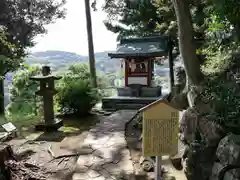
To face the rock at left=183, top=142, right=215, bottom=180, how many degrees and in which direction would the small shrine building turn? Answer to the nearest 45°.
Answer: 0° — it already faces it

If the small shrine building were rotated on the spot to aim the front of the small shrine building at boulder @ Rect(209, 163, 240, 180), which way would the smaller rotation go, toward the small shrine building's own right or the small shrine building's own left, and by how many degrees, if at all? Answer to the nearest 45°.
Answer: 0° — it already faces it

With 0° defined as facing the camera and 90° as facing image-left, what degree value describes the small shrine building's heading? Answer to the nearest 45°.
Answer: approximately 0°

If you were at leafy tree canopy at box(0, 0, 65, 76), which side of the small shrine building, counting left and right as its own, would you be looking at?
right

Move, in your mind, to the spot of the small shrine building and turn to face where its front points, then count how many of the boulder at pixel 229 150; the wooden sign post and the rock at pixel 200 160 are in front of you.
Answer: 3

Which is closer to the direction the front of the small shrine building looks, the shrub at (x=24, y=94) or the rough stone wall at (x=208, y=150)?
the rough stone wall

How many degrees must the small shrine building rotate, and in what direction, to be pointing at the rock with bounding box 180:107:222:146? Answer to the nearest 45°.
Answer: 0° — it already faces it

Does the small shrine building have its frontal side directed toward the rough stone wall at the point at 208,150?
yes

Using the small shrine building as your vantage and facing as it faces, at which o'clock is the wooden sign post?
The wooden sign post is roughly at 12 o'clock from the small shrine building.
